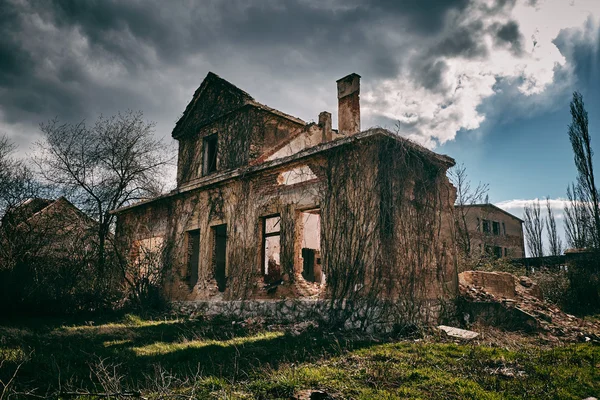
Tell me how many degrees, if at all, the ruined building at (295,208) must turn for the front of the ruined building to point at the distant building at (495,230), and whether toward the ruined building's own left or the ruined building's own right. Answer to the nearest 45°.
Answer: approximately 180°

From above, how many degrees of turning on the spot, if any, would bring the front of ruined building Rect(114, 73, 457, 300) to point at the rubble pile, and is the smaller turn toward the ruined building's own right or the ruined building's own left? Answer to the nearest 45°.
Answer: approximately 135° to the ruined building's own left

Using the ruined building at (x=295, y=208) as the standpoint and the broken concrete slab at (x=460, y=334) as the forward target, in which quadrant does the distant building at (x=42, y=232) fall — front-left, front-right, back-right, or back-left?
back-right

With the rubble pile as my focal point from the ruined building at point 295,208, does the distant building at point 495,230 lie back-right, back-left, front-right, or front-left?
front-left

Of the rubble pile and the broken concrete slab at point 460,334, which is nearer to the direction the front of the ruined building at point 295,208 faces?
the broken concrete slab

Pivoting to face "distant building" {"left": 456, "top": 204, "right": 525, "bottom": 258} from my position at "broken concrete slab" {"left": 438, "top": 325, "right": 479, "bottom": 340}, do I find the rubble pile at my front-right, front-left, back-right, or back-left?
front-right

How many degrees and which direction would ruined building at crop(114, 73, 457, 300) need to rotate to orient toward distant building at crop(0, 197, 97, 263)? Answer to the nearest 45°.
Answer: approximately 45° to its right

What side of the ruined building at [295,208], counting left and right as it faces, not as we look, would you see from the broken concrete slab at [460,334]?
left
